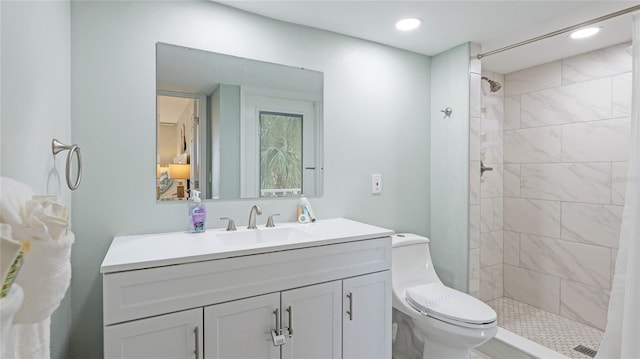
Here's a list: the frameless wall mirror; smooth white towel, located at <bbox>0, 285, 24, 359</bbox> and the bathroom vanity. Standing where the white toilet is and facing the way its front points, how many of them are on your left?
0

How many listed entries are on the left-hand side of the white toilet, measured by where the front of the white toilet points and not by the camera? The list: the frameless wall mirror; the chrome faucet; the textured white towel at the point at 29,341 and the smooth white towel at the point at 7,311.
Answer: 0

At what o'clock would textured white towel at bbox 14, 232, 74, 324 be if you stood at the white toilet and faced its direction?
The textured white towel is roughly at 2 o'clock from the white toilet.

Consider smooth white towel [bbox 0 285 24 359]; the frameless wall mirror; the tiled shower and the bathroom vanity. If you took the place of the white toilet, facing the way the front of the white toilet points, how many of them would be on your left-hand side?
1

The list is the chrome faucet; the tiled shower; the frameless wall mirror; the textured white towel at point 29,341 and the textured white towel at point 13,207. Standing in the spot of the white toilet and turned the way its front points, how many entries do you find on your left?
1

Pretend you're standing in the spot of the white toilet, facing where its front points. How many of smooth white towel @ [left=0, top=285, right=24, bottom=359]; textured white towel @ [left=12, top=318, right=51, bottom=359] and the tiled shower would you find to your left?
1

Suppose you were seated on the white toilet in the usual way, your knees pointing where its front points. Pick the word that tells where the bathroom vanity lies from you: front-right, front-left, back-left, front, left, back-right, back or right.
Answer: right

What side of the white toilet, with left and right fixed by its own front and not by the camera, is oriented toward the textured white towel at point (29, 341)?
right

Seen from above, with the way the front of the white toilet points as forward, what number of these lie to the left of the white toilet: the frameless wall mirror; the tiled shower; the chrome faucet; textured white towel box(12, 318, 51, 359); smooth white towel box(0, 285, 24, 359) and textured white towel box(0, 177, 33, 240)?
1

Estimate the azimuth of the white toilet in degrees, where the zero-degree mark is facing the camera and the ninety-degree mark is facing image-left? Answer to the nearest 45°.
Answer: approximately 315°

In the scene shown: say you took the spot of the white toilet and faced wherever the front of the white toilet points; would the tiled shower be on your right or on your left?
on your left

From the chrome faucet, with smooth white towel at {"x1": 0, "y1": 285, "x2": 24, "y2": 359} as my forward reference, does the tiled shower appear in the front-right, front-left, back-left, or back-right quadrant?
back-left

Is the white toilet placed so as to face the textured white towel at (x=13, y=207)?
no

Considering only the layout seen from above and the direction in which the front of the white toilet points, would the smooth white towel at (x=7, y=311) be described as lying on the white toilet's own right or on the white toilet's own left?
on the white toilet's own right
